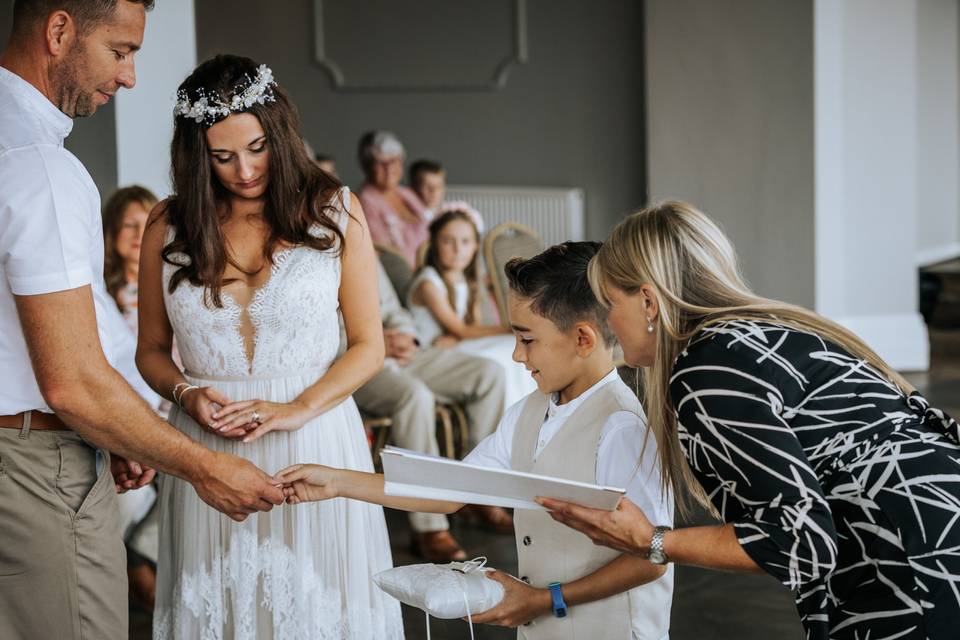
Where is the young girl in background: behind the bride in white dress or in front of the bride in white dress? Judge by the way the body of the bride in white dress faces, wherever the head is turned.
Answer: behind

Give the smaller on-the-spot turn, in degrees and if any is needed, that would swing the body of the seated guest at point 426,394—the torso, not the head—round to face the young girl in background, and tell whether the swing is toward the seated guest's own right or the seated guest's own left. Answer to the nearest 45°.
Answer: approximately 135° to the seated guest's own left

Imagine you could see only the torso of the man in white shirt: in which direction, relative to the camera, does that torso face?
to the viewer's right

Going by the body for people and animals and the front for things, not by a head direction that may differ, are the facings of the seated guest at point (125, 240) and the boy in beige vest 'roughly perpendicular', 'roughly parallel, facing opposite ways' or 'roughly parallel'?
roughly perpendicular

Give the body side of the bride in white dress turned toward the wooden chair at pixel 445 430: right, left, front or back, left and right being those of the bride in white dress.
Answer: back

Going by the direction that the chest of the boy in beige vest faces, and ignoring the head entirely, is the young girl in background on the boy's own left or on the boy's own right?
on the boy's own right
